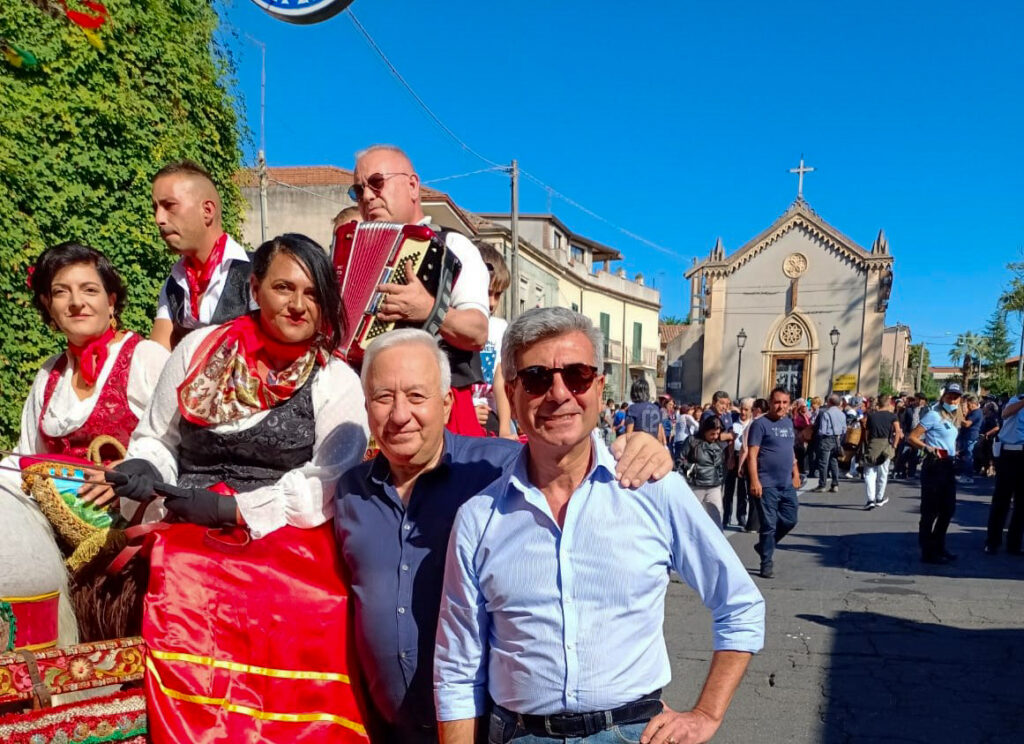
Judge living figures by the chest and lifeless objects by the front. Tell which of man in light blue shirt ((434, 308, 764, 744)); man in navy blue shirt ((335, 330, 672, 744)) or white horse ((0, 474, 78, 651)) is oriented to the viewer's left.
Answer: the white horse

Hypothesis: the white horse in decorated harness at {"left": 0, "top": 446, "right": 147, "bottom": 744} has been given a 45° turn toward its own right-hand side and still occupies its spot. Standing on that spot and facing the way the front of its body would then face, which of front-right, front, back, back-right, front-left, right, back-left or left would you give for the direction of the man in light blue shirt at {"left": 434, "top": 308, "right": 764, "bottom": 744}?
back

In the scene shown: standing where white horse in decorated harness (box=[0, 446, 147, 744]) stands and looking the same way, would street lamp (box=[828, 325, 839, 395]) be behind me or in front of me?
behind

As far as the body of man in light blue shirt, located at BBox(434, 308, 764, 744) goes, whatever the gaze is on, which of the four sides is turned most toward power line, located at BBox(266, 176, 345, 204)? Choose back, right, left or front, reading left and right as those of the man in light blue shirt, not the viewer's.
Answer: back

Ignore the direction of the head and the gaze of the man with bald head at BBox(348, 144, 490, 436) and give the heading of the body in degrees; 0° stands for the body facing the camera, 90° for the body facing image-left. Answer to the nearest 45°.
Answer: approximately 45°

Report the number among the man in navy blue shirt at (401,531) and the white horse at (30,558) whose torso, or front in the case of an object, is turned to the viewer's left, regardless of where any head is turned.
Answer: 1

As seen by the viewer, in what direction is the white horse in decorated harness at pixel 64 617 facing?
to the viewer's left

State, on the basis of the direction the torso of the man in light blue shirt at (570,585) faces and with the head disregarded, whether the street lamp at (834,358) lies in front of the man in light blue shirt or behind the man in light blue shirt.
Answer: behind
